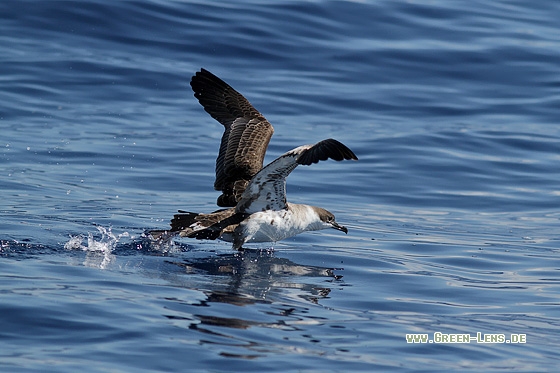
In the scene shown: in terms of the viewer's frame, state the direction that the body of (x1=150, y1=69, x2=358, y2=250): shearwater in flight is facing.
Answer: to the viewer's right

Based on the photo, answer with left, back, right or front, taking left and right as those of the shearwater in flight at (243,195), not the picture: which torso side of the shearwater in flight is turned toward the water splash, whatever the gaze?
back
